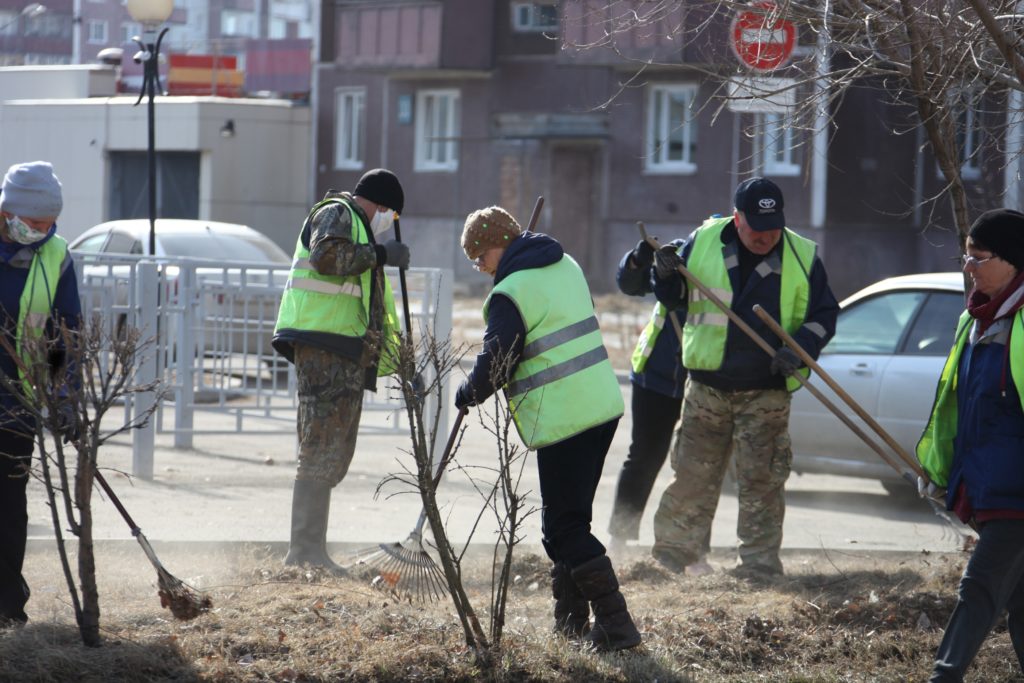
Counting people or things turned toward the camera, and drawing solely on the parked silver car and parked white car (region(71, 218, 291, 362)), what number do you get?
0

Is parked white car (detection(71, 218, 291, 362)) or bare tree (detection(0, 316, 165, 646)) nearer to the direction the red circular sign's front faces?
the bare tree

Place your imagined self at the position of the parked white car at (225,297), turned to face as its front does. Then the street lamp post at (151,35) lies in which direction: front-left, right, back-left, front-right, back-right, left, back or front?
front-right

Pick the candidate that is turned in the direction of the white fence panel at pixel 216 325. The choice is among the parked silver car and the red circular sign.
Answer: the parked silver car

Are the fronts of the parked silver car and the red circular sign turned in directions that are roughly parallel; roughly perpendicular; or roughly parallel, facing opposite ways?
roughly perpendicular

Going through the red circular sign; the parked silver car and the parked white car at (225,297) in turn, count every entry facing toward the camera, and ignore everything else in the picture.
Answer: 1

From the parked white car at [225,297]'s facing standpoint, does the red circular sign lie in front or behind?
behind

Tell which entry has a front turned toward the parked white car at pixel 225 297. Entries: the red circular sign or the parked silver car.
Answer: the parked silver car

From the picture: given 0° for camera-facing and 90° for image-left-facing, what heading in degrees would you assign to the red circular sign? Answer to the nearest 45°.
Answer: approximately 0°

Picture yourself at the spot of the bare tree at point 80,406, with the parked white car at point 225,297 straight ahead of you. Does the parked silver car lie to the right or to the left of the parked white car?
right

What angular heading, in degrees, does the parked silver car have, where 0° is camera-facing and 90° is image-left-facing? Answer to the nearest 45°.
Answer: approximately 90°
